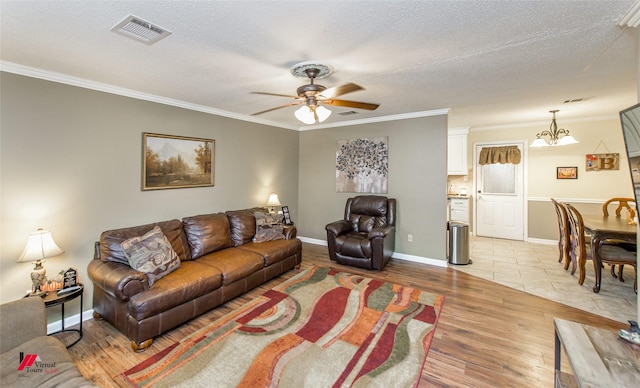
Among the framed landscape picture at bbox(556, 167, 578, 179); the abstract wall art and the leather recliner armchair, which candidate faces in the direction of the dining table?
the framed landscape picture

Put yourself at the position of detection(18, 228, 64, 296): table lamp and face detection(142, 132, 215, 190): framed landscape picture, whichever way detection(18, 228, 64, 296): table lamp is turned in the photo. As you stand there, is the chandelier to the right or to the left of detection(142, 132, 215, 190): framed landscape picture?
right

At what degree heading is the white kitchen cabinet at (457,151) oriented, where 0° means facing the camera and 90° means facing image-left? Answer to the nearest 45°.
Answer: approximately 0°

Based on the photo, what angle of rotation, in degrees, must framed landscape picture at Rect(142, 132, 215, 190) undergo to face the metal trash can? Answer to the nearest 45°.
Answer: approximately 45° to its left

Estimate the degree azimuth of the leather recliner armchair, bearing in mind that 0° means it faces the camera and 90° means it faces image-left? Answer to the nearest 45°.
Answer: approximately 45°

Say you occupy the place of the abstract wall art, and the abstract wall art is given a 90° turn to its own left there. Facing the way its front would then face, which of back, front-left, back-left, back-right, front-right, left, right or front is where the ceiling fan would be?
front-right

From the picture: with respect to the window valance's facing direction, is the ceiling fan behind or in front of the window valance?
in front

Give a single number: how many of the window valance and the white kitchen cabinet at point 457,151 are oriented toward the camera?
2

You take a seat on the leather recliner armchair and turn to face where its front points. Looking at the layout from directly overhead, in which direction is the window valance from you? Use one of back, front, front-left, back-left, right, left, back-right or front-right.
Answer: back

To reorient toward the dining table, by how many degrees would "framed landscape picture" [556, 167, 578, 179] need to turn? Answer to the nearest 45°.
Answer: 0° — it already faces it

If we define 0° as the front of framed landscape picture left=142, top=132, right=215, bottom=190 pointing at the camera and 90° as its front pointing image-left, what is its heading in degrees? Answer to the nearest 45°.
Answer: approximately 315°
